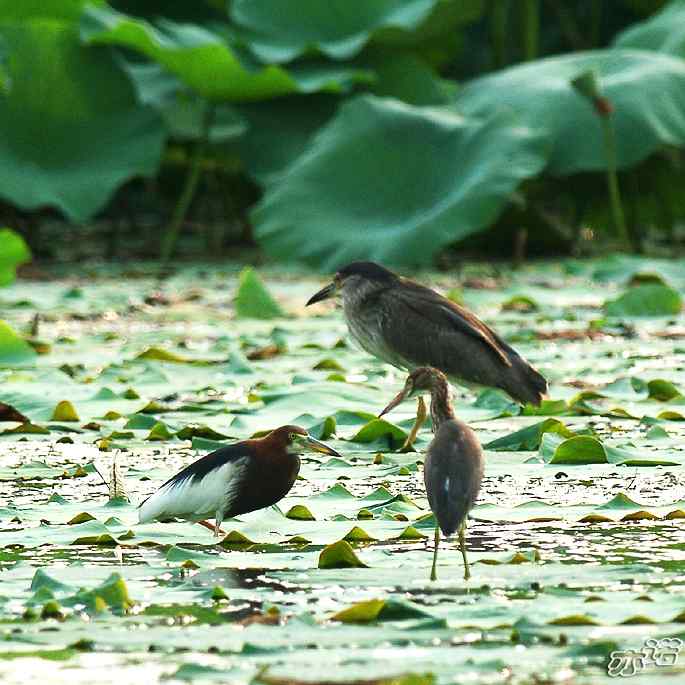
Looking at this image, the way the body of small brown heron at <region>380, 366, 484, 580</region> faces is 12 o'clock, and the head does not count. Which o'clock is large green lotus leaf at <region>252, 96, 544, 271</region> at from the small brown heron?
The large green lotus leaf is roughly at 12 o'clock from the small brown heron.

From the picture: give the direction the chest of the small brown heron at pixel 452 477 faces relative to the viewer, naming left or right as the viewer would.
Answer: facing away from the viewer

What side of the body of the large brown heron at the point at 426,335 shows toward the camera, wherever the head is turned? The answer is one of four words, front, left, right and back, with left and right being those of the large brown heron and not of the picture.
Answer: left

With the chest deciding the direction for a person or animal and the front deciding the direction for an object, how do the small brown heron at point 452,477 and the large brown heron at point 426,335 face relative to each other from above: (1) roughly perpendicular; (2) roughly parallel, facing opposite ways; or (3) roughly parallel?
roughly perpendicular

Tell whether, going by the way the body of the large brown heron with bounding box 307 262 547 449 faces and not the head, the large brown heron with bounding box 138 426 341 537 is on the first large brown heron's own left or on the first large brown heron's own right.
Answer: on the first large brown heron's own left

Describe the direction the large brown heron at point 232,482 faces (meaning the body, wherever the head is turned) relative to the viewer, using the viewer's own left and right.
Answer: facing to the right of the viewer

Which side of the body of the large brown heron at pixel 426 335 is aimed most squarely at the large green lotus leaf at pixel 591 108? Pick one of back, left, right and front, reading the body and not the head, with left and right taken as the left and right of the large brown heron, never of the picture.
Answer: right

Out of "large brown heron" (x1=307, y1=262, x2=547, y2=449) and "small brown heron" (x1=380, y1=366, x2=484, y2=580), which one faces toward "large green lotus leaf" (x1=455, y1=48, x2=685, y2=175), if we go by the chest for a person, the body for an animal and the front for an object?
"small brown heron" (x1=380, y1=366, x2=484, y2=580)

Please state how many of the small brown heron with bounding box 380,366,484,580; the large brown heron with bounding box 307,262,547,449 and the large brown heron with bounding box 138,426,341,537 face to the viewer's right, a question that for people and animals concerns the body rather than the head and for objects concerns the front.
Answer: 1

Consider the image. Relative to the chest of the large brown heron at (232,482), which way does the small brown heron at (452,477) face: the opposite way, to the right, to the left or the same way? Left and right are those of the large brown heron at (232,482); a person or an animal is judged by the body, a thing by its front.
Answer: to the left

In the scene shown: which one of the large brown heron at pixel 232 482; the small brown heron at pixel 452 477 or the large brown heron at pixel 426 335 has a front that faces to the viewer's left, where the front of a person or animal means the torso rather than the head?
the large brown heron at pixel 426 335

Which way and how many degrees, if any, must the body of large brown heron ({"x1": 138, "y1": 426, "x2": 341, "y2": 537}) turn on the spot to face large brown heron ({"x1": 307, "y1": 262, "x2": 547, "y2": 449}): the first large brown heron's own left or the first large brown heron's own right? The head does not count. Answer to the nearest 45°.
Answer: approximately 90° to the first large brown heron's own left

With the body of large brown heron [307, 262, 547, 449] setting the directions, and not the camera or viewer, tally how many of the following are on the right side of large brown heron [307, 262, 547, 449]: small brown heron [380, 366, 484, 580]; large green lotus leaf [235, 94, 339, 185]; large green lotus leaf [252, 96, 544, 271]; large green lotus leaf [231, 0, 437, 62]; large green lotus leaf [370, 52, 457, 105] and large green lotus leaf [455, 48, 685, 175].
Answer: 5
